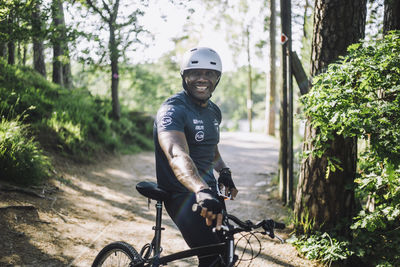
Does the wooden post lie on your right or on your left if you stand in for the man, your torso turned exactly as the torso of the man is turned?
on your left

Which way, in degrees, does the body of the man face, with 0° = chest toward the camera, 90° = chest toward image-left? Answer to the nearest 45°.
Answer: approximately 315°

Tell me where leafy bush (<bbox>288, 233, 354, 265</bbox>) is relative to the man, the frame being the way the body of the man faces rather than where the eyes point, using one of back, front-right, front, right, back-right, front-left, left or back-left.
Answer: left

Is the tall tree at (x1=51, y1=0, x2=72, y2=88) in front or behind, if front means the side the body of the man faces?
behind
